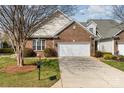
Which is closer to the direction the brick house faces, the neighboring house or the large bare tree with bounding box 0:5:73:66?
the large bare tree

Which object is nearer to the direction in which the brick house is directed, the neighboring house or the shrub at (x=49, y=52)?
the shrub

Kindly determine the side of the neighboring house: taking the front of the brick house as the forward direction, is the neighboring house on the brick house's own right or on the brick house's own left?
on the brick house's own left

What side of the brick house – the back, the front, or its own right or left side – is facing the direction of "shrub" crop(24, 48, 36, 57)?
right

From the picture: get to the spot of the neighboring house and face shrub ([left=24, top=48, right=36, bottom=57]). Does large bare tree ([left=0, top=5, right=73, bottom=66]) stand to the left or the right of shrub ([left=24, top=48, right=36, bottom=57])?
left

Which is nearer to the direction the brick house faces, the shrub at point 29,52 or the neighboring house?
the shrub

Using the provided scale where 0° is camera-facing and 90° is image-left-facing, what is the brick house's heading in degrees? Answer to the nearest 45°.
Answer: approximately 0°

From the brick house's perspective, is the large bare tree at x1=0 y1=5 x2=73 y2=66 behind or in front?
in front
